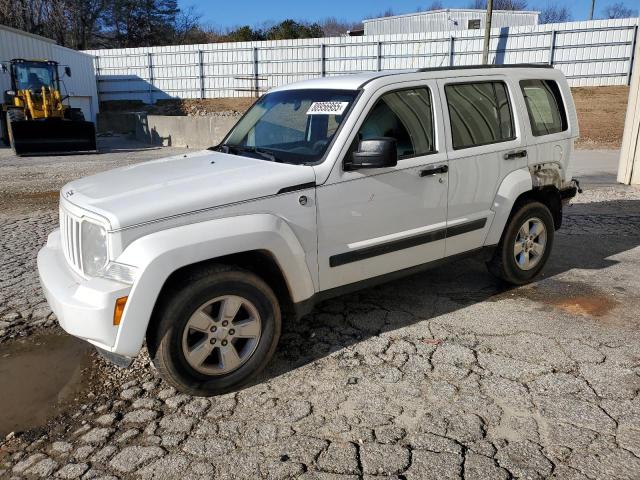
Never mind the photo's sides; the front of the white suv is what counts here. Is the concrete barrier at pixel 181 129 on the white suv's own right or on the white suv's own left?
on the white suv's own right

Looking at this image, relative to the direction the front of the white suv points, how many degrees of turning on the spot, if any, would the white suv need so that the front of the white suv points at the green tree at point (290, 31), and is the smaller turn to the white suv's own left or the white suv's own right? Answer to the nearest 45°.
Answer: approximately 135° to the white suv's own right

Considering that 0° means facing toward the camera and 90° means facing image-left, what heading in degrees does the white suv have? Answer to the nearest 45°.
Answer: approximately 45°

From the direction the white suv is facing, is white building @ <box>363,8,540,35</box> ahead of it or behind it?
behind

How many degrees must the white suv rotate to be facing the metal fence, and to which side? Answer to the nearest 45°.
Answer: approximately 135° to its right

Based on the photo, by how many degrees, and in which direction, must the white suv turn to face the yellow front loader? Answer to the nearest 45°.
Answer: approximately 90° to its right

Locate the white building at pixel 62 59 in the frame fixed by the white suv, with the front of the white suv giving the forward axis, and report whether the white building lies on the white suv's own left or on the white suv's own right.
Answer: on the white suv's own right
